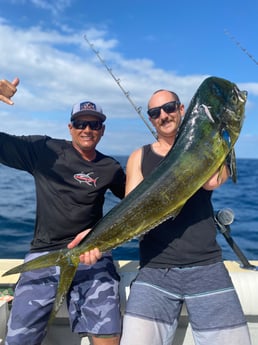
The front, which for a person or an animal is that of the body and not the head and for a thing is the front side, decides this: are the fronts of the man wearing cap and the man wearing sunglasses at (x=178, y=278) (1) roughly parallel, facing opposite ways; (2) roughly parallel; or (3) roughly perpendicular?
roughly parallel

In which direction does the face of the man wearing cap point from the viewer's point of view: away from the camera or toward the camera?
toward the camera

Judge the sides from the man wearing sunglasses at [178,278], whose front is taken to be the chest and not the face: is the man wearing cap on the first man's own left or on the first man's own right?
on the first man's own right

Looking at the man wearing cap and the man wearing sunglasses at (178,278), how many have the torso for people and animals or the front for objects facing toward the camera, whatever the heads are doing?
2

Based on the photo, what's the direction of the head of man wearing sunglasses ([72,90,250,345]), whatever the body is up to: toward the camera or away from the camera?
toward the camera

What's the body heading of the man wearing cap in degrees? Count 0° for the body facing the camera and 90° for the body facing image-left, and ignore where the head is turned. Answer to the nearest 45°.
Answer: approximately 0°

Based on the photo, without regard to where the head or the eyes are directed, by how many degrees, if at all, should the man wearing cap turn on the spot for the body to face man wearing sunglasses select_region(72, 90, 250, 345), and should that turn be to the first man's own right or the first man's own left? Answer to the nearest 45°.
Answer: approximately 45° to the first man's own left
